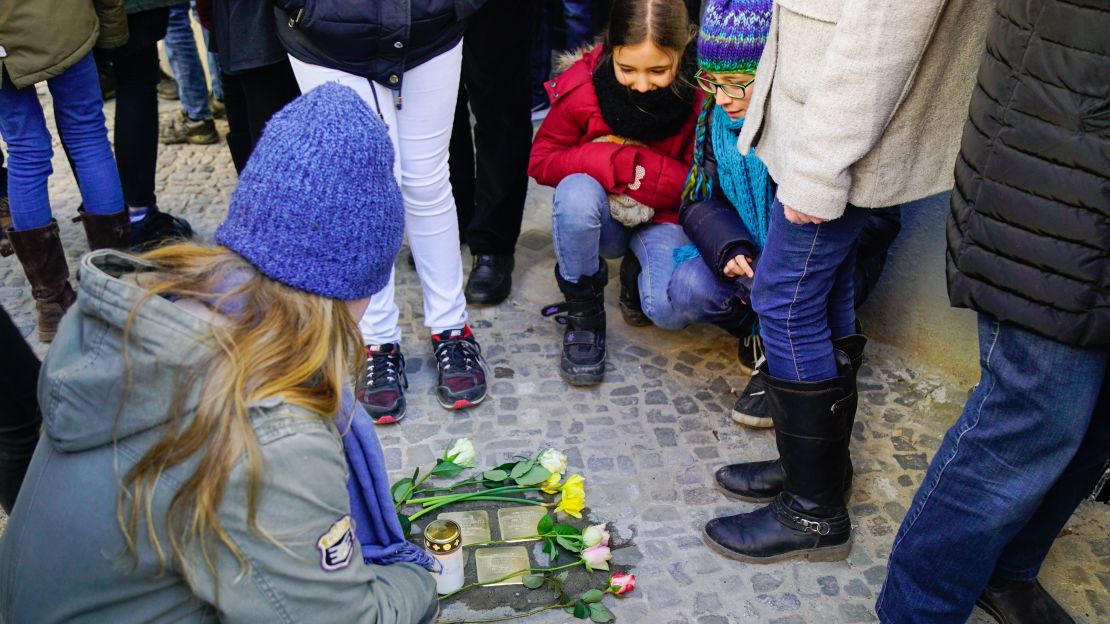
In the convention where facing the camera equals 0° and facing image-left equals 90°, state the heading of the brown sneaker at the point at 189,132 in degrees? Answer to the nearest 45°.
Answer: approximately 90°

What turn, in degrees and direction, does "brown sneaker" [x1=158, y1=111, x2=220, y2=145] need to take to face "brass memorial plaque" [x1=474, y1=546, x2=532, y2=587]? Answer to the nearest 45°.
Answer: approximately 90° to its left

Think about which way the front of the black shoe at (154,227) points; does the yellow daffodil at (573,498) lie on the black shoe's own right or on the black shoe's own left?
on the black shoe's own right

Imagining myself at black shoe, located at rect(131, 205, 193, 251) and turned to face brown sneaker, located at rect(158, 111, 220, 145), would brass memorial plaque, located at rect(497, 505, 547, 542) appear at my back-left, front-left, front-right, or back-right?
back-right

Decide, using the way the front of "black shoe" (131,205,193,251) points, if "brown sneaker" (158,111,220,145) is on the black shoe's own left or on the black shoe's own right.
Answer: on the black shoe's own left

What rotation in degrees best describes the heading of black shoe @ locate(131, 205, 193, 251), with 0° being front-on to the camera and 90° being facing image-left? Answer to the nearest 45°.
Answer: approximately 270°

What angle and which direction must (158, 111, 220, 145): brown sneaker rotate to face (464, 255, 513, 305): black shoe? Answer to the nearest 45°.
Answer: approximately 135° to its left

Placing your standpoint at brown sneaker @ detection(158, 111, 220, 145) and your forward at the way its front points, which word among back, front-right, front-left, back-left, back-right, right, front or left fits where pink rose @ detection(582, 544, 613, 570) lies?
left

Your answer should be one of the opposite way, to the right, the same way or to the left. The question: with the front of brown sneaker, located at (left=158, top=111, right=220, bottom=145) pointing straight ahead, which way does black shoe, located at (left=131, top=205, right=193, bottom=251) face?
the opposite way
